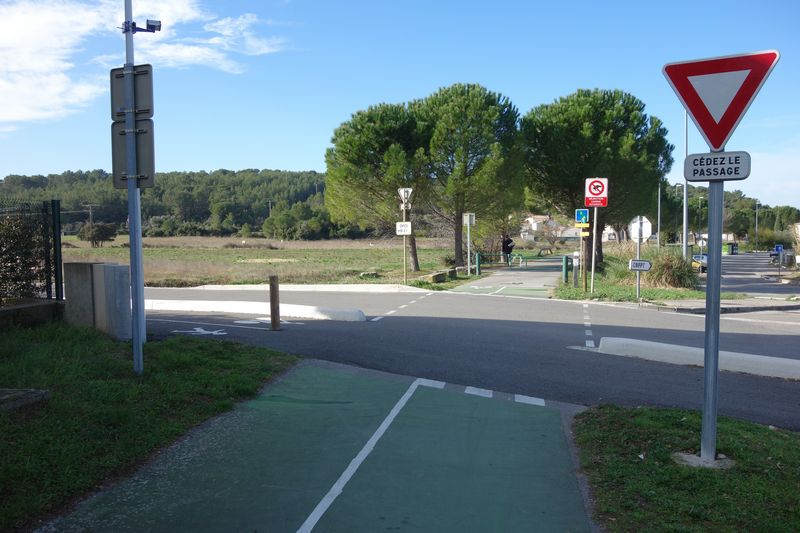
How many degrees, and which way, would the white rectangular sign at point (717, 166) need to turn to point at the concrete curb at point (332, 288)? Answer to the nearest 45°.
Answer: approximately 135° to its right

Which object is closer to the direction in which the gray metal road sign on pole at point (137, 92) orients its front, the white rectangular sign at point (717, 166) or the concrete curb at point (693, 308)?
the concrete curb

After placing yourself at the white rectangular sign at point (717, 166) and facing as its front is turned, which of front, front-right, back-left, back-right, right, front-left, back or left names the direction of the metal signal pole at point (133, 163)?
right

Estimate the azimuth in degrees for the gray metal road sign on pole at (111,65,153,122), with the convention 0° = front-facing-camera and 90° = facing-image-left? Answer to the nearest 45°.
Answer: approximately 180°

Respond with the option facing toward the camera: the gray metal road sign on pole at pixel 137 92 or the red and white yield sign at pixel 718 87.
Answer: the red and white yield sign

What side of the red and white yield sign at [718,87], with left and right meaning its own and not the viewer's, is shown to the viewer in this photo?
front

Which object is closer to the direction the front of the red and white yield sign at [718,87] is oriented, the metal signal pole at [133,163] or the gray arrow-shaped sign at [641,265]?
the metal signal pole

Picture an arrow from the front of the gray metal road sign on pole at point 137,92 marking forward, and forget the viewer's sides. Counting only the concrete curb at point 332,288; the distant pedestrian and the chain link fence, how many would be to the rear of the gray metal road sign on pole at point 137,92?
0

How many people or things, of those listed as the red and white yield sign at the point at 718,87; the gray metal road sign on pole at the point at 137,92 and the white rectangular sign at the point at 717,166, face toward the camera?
2

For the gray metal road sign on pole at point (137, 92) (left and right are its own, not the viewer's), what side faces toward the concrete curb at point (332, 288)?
front

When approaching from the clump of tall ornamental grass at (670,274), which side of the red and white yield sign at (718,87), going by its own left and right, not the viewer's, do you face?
back

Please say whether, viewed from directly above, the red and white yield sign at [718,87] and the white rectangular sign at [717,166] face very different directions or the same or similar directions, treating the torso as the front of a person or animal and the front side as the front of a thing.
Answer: same or similar directions

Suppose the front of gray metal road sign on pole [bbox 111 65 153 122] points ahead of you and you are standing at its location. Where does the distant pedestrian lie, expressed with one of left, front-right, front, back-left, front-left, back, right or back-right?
front-right

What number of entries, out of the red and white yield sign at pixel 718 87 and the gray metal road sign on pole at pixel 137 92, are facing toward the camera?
1

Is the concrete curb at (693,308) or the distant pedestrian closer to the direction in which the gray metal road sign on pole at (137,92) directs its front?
the distant pedestrian

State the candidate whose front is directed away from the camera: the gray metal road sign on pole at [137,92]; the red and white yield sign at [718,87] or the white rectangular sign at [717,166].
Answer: the gray metal road sign on pole

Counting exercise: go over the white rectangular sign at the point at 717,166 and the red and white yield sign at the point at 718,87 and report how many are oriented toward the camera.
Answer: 2

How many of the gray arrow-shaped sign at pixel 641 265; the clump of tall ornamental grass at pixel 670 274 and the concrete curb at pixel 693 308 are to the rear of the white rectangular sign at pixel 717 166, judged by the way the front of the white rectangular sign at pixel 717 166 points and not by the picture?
3
